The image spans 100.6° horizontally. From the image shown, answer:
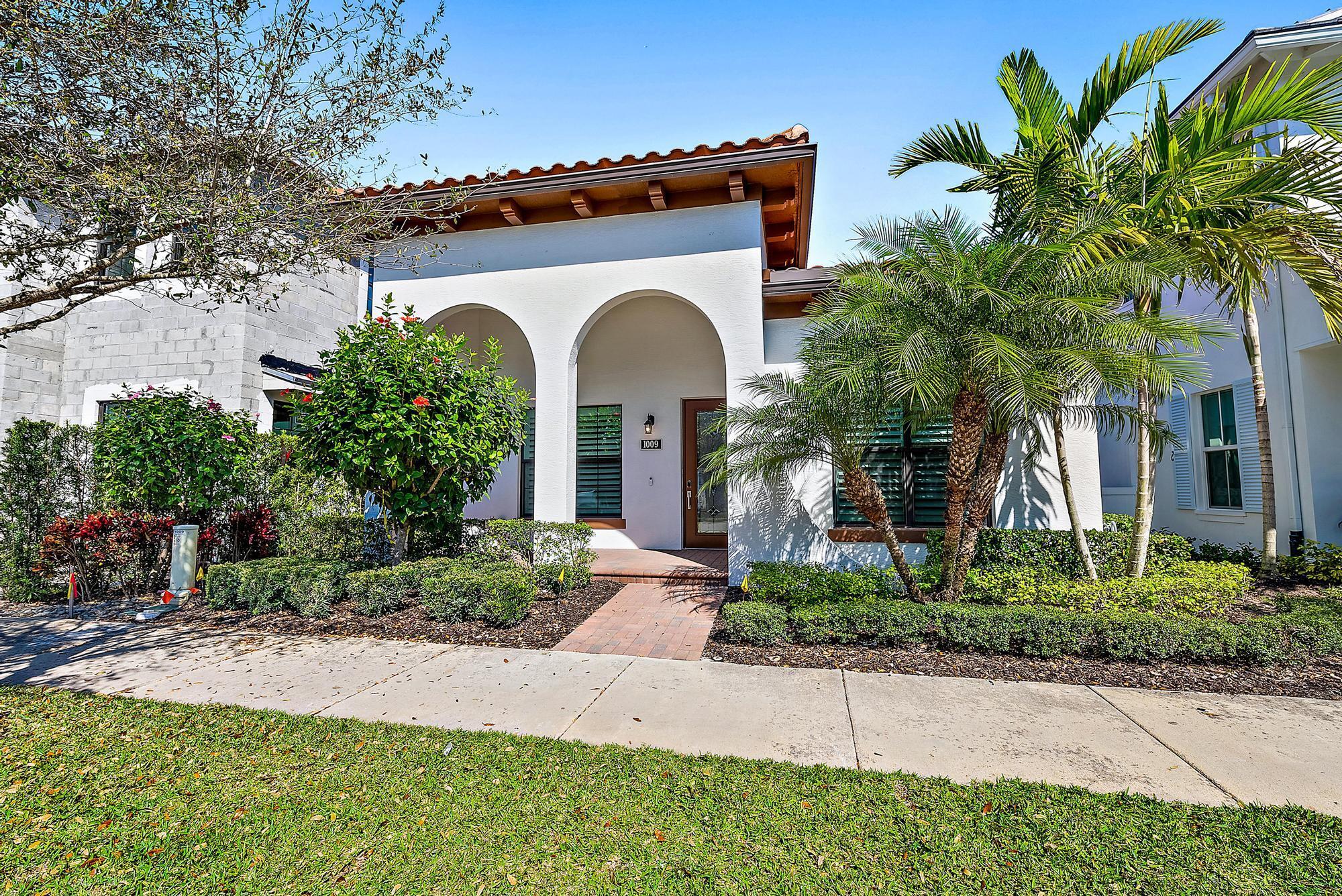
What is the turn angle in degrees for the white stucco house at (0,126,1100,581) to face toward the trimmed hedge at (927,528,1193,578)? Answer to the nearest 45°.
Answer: approximately 45° to its left

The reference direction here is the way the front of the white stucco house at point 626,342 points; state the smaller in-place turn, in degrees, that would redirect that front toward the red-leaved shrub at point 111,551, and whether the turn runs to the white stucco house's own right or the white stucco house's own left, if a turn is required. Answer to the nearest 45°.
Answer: approximately 90° to the white stucco house's own right

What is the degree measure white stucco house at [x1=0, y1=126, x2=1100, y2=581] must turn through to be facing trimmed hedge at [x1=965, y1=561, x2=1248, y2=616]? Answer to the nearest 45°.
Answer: approximately 45° to its left

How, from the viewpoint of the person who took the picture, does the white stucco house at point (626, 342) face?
facing the viewer
